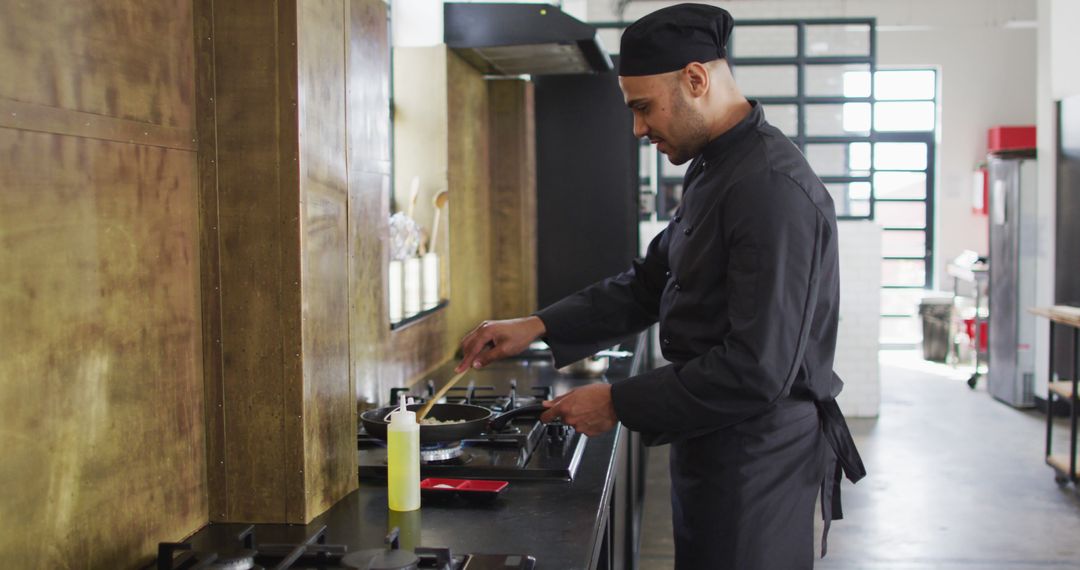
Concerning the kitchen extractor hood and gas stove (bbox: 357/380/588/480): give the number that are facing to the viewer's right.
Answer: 2

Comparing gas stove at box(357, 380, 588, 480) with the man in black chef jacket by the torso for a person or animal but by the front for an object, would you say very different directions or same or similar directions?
very different directions

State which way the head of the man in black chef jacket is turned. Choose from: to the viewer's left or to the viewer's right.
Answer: to the viewer's left

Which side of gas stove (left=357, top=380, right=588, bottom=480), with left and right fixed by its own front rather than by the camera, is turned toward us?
right

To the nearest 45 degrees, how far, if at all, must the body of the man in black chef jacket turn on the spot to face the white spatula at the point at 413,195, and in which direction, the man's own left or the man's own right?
approximately 45° to the man's own right

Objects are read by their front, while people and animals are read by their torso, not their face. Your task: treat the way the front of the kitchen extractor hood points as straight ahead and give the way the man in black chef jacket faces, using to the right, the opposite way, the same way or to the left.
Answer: the opposite way

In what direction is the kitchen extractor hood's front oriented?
to the viewer's right

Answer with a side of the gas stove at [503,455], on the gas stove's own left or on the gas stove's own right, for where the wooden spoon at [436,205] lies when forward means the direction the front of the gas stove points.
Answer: on the gas stove's own left

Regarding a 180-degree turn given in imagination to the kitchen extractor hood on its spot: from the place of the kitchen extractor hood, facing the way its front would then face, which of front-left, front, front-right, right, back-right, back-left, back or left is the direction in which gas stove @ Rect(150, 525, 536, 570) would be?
left

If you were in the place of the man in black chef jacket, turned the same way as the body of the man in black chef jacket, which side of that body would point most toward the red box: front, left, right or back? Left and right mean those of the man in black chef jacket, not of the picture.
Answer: right

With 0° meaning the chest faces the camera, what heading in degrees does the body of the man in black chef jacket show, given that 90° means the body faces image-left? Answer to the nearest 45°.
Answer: approximately 90°
